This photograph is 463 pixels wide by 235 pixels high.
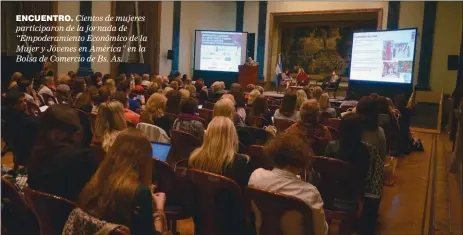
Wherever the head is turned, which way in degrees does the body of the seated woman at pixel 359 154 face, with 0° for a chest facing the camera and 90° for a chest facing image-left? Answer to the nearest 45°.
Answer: approximately 180°

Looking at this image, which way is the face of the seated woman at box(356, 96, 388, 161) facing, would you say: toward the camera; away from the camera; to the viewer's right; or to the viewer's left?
away from the camera

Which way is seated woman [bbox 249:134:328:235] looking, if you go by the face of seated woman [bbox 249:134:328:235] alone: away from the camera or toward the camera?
away from the camera

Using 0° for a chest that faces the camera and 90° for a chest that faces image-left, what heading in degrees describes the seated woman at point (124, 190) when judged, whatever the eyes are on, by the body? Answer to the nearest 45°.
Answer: approximately 225°

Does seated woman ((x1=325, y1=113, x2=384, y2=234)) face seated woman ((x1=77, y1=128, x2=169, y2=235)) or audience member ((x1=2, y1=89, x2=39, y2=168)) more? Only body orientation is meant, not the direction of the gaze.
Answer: the audience member

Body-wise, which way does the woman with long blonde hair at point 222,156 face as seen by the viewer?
away from the camera

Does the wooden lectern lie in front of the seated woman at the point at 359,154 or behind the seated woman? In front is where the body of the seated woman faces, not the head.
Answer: in front

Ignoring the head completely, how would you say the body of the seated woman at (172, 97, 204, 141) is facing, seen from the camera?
away from the camera

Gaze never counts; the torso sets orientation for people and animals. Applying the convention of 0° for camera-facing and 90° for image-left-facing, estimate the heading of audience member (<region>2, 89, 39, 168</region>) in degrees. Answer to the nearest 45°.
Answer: approximately 225°

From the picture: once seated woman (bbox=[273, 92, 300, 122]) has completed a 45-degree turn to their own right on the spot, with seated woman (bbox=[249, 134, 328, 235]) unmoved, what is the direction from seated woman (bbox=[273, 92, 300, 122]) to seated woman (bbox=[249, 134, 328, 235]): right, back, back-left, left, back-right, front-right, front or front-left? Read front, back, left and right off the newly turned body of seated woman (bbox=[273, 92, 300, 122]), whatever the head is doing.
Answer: back-right
